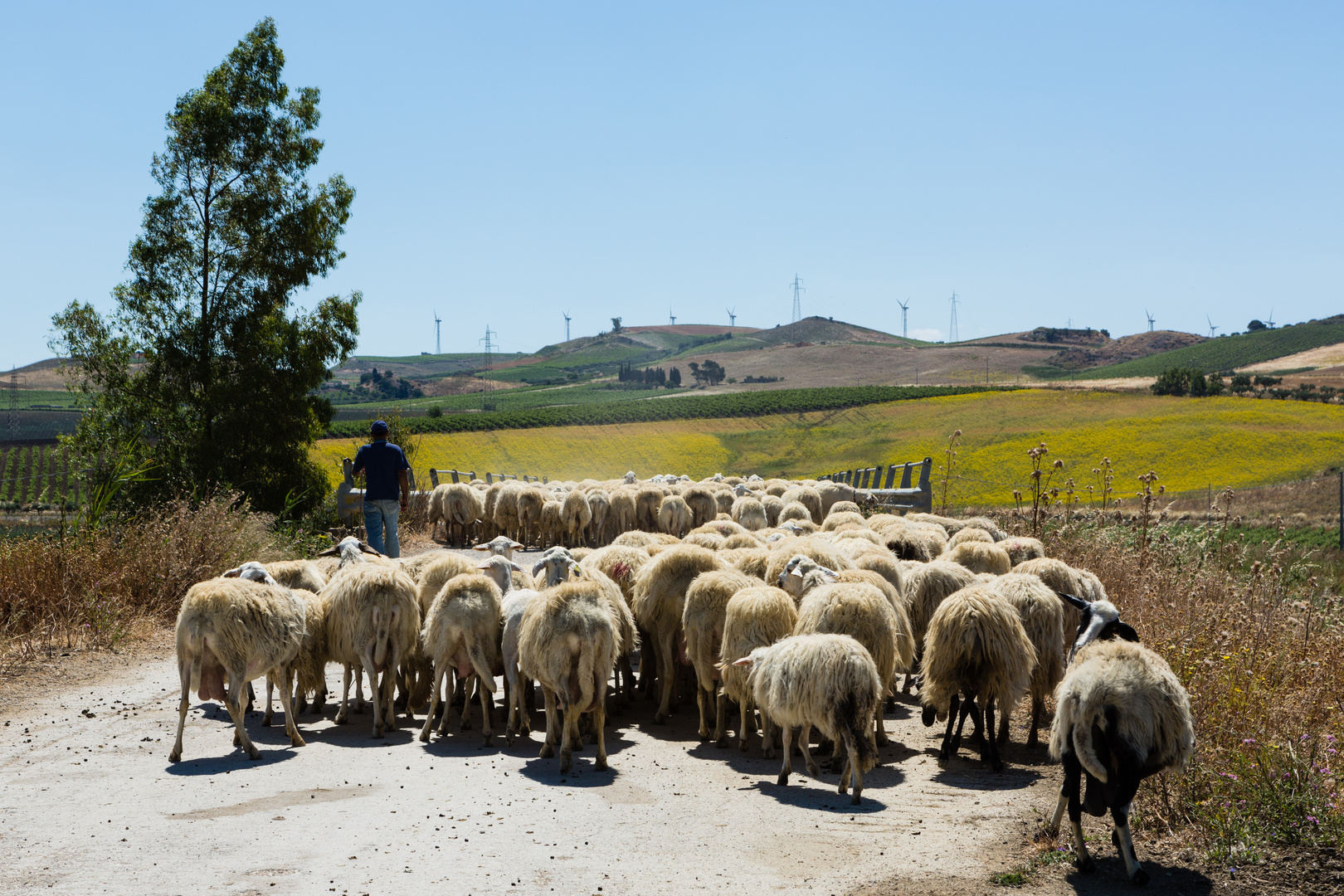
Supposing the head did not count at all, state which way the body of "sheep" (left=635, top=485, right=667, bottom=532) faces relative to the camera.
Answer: away from the camera

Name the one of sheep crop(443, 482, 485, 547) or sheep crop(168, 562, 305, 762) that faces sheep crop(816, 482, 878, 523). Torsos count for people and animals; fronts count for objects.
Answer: sheep crop(168, 562, 305, 762)

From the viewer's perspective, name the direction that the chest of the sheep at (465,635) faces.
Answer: away from the camera

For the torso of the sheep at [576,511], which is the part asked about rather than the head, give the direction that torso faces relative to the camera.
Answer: away from the camera

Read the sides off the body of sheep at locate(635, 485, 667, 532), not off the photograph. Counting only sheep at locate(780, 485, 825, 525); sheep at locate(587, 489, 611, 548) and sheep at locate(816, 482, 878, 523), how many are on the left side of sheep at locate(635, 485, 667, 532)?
1

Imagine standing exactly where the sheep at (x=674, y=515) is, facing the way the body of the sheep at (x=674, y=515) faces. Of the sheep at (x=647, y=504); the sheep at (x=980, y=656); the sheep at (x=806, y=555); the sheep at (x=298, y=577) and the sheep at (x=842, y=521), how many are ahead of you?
1

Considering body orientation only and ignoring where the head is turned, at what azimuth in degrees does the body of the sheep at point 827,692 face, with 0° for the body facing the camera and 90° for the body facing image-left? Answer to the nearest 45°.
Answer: approximately 135°

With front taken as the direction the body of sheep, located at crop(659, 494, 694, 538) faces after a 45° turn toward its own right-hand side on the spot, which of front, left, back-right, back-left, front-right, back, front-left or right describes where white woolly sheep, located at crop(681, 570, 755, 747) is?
back-right

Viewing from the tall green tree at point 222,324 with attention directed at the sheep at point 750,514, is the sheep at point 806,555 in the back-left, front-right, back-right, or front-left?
front-right

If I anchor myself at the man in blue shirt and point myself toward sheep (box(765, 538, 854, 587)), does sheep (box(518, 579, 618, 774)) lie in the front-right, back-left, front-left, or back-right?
front-right

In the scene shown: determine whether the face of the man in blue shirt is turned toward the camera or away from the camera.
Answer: away from the camera

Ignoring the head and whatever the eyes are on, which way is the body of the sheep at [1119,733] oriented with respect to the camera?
away from the camera

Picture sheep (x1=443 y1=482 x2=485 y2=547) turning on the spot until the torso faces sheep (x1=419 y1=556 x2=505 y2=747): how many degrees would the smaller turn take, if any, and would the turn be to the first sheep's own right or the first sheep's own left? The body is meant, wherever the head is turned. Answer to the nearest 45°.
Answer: approximately 180°

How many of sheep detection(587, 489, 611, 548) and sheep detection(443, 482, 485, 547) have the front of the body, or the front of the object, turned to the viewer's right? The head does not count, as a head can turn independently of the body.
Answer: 0

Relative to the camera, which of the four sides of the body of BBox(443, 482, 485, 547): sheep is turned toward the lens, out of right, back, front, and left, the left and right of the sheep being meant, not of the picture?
back

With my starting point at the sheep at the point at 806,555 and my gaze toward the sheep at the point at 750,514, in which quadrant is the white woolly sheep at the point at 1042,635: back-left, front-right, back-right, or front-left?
back-right

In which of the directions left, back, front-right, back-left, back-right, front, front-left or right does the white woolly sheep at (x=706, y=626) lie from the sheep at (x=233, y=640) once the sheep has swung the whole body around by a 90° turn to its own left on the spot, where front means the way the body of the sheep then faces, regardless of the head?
back-right

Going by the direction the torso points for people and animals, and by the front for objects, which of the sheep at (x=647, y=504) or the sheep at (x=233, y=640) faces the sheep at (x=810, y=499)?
the sheep at (x=233, y=640)
